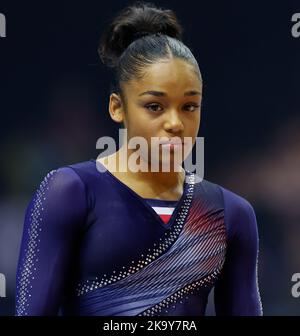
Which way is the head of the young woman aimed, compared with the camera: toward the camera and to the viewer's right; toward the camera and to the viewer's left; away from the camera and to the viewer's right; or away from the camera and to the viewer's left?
toward the camera and to the viewer's right

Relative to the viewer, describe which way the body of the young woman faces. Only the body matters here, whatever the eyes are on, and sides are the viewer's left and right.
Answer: facing the viewer and to the right of the viewer
